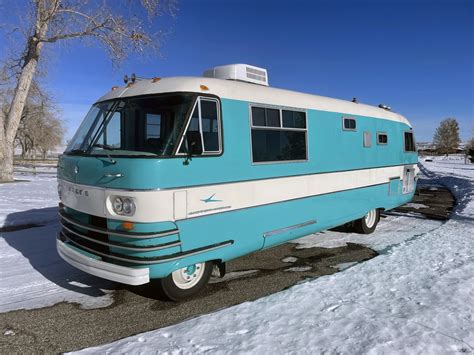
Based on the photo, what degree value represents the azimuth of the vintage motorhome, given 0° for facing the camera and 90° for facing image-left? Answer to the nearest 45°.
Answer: approximately 45°
